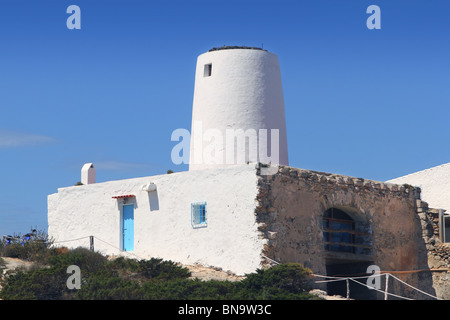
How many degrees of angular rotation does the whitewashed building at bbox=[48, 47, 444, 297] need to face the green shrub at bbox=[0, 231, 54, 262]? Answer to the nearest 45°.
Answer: approximately 45° to its right

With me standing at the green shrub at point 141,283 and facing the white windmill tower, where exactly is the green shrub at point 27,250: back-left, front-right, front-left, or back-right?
front-left

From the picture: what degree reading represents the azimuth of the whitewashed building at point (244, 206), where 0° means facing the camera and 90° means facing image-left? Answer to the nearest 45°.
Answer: approximately 45°

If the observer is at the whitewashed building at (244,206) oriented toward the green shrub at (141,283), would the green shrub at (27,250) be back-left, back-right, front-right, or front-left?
front-right

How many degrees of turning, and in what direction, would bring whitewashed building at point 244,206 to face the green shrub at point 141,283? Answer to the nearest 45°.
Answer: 0° — it already faces it
